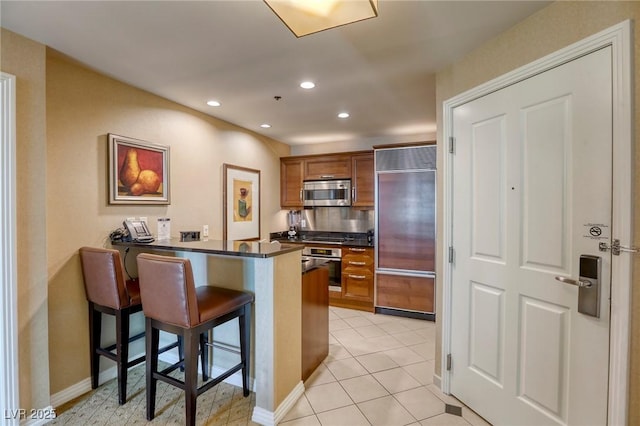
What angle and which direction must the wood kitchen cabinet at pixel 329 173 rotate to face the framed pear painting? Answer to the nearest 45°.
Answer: approximately 45° to its right

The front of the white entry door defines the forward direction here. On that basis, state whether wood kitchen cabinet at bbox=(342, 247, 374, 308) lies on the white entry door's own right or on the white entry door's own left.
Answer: on the white entry door's own right

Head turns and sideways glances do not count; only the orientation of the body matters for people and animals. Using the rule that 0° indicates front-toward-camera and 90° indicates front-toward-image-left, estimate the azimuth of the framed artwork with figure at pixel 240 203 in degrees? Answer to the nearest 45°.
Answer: approximately 315°

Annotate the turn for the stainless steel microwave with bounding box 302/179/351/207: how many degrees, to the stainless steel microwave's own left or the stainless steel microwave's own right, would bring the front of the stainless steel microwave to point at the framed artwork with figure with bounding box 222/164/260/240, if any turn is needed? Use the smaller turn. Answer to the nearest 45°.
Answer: approximately 45° to the stainless steel microwave's own right

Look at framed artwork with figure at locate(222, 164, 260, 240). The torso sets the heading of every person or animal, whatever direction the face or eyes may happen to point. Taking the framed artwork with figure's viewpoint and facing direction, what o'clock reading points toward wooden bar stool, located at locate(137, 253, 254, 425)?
The wooden bar stool is roughly at 2 o'clock from the framed artwork with figure.

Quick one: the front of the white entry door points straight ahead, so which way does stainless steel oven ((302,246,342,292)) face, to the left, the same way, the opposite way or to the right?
to the left

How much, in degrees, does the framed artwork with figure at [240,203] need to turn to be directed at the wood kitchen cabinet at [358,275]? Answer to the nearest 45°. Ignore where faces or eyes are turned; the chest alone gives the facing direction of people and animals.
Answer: approximately 45° to its left

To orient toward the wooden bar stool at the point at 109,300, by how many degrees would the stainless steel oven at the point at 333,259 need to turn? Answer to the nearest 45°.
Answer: approximately 45° to its right

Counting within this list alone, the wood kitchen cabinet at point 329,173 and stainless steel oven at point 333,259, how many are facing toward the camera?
2
